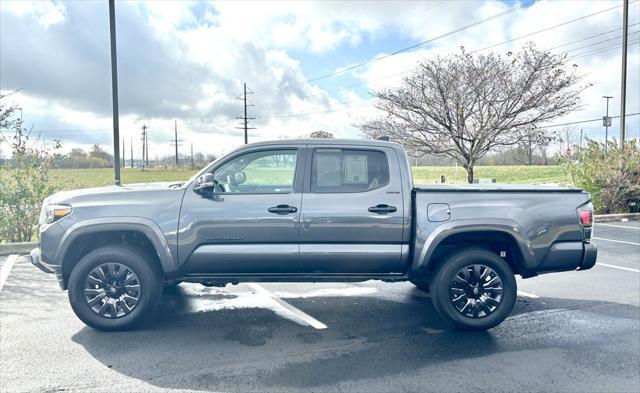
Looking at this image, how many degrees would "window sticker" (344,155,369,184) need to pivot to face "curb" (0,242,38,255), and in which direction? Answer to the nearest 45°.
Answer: approximately 135° to its right

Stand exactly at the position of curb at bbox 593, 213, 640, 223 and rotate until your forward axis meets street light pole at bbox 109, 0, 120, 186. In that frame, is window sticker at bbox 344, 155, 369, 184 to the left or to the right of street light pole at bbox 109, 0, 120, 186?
left

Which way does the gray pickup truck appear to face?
to the viewer's left

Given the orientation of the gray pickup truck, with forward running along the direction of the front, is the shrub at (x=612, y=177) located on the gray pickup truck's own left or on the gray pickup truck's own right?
on the gray pickup truck's own right

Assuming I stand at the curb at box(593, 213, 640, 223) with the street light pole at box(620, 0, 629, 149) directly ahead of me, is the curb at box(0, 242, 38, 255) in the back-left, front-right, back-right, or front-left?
back-left

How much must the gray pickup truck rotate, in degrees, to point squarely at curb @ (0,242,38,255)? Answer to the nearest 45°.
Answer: approximately 45° to its right

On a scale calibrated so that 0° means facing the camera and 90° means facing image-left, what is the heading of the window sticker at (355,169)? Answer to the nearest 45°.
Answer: approximately 0°

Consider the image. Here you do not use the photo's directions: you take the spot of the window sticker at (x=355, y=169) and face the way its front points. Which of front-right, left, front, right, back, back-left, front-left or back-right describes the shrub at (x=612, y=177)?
back-left

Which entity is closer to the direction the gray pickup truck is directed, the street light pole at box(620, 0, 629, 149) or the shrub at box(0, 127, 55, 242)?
the shrub

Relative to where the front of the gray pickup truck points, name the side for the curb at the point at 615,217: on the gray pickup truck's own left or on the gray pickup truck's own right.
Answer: on the gray pickup truck's own right

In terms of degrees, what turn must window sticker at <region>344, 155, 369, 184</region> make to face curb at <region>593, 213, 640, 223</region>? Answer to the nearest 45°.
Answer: approximately 135° to its left

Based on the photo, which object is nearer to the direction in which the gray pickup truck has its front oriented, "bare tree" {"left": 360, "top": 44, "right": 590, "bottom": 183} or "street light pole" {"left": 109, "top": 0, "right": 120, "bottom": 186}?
the street light pole
